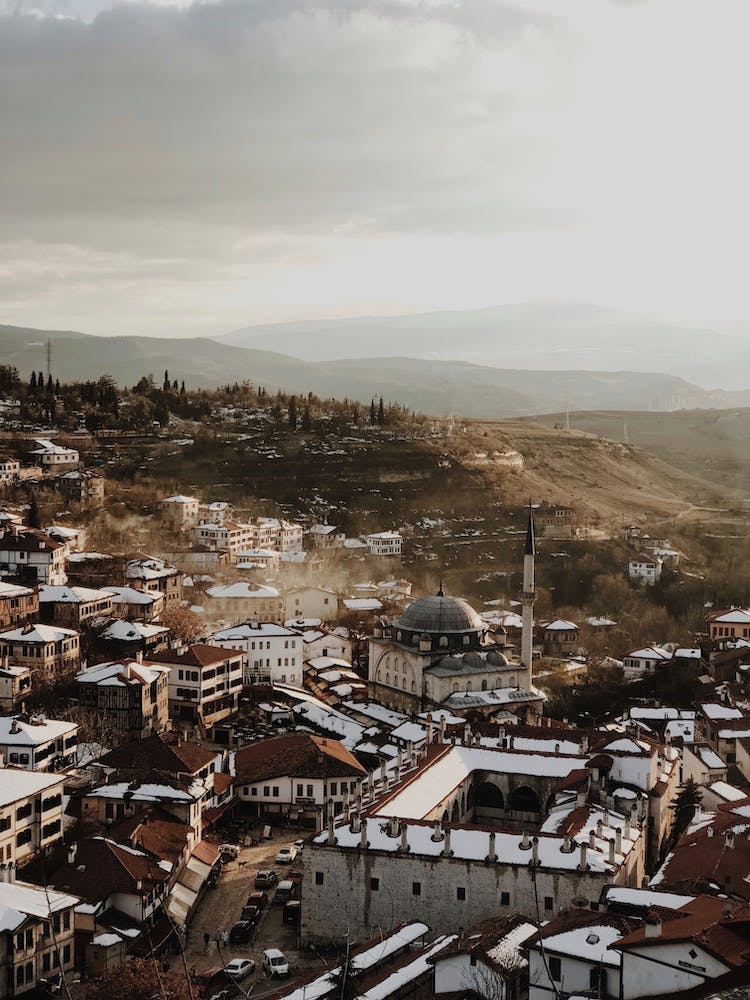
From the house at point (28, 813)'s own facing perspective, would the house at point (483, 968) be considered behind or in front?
in front

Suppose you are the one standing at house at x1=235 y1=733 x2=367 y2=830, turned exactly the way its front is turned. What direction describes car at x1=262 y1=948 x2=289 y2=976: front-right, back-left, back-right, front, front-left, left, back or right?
front

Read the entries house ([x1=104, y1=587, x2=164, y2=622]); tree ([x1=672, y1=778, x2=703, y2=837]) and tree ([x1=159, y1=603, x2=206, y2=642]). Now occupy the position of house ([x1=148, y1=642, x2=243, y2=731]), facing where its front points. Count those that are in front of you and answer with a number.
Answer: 1

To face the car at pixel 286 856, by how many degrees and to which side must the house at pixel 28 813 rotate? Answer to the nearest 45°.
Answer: approximately 45° to its left

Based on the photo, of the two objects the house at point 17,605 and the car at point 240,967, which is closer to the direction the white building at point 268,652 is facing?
the car

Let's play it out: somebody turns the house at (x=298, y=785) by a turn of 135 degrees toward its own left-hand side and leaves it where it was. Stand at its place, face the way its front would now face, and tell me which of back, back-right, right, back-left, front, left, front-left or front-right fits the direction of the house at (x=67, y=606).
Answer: left

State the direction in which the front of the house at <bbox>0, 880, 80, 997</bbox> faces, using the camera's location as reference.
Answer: facing the viewer and to the right of the viewer

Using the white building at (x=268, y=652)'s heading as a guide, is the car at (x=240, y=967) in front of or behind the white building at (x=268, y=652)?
in front

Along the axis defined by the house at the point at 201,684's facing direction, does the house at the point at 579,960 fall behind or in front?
in front

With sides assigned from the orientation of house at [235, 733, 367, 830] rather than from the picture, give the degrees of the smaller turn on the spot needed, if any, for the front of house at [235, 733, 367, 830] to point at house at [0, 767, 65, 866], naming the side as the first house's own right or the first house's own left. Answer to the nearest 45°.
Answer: approximately 45° to the first house's own right

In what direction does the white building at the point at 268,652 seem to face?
toward the camera

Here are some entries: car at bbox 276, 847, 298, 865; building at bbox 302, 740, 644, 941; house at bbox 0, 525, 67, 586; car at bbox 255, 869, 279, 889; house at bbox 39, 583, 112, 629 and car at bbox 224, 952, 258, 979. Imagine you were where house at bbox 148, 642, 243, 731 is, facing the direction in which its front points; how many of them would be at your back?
2

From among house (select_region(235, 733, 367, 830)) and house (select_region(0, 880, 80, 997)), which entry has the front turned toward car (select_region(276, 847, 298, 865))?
house (select_region(235, 733, 367, 830))

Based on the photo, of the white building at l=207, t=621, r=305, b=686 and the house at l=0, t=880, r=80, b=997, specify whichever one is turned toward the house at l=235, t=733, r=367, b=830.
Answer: the white building

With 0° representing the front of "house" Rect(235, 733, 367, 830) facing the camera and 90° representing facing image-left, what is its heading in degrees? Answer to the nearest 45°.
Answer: approximately 0°

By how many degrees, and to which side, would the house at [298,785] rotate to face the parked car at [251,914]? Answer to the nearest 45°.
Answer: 0° — it already faces it

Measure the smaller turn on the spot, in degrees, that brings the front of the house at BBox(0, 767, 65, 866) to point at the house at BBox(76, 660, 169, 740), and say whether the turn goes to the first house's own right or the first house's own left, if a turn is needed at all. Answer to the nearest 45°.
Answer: approximately 135° to the first house's own left

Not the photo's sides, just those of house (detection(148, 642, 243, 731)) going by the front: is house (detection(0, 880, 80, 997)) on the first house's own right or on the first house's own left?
on the first house's own right

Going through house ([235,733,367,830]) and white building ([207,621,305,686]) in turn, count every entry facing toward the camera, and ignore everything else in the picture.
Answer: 2
